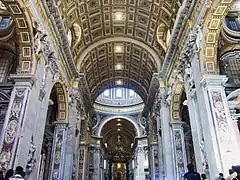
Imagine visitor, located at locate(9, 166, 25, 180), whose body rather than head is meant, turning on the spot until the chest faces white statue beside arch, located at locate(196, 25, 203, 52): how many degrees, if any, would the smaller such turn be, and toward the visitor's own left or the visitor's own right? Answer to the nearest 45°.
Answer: approximately 90° to the visitor's own right

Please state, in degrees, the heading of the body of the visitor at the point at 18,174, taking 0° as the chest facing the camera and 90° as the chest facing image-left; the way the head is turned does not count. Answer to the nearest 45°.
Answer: approximately 180°
